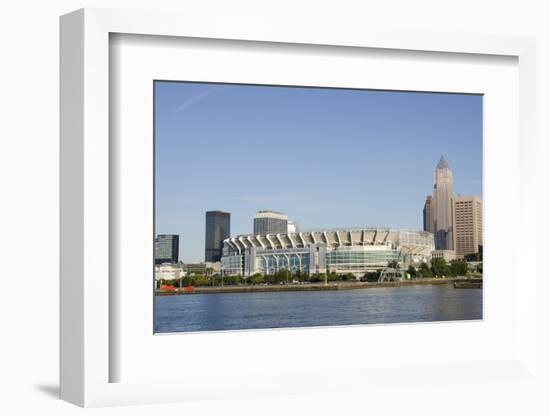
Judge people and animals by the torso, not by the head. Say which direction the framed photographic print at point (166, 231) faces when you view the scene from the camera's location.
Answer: facing the viewer and to the right of the viewer
